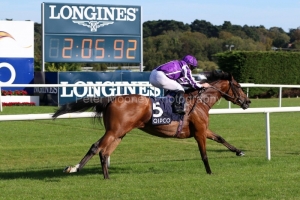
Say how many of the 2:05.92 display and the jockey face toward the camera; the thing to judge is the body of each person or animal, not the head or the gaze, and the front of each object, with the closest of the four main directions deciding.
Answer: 1

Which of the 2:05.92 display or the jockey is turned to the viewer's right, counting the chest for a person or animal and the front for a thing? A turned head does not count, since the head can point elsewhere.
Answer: the jockey

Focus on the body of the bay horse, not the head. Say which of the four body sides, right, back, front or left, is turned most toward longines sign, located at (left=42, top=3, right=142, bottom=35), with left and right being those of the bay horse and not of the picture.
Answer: left

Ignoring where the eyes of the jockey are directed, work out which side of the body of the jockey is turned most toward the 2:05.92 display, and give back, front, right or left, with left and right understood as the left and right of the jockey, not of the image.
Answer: left

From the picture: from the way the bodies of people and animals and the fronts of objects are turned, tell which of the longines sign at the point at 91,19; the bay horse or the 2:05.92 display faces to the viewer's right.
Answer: the bay horse

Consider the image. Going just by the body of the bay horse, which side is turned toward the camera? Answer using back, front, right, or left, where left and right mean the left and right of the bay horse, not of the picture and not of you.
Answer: right

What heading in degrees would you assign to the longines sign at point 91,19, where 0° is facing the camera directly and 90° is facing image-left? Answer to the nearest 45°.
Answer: approximately 0°

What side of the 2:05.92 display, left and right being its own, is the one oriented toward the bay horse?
front

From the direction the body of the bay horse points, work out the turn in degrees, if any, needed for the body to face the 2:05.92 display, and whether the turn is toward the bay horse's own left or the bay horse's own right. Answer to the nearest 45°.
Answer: approximately 90° to the bay horse's own left

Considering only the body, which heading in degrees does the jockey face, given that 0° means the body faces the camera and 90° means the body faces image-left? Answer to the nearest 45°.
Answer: approximately 270°

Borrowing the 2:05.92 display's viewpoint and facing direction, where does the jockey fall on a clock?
The jockey is roughly at 12 o'clock from the 2:05.92 display.
